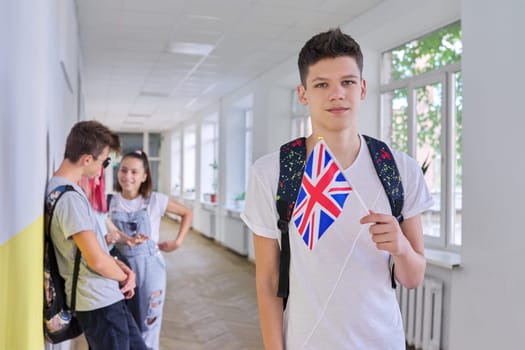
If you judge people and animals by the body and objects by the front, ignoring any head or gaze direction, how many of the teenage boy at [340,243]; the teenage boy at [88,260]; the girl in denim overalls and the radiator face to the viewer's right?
1

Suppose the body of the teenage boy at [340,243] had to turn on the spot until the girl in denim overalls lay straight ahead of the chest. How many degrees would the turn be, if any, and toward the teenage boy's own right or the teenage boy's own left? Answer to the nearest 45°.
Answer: approximately 135° to the teenage boy's own right

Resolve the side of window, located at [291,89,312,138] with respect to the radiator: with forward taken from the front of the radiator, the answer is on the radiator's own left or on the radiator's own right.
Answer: on the radiator's own right

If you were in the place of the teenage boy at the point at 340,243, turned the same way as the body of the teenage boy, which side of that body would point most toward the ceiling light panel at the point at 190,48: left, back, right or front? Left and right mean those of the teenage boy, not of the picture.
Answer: back

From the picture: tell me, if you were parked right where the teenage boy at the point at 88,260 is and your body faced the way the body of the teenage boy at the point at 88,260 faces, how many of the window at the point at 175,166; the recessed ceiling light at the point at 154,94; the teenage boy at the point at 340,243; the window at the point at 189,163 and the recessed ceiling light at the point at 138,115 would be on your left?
4

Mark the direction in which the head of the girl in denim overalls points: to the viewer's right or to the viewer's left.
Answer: to the viewer's left

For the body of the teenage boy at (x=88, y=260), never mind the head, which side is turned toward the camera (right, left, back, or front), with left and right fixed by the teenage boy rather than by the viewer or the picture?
right

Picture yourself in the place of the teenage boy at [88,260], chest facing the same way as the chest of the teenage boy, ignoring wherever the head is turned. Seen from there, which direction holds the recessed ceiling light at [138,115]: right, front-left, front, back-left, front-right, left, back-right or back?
left

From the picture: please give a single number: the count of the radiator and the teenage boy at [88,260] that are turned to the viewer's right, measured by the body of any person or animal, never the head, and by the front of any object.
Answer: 1

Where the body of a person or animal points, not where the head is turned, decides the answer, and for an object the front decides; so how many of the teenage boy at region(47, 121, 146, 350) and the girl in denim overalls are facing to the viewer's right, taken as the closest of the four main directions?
1

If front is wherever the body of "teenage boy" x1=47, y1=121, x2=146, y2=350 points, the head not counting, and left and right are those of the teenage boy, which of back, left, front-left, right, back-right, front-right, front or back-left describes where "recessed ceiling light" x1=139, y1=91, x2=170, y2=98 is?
left

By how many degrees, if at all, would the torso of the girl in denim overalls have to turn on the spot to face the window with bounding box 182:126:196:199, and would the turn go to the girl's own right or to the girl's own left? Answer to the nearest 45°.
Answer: approximately 135° to the girl's own right

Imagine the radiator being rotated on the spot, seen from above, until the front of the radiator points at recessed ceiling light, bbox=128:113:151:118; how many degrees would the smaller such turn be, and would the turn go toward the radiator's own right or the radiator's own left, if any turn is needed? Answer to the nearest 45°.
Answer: approximately 90° to the radiator's own right
